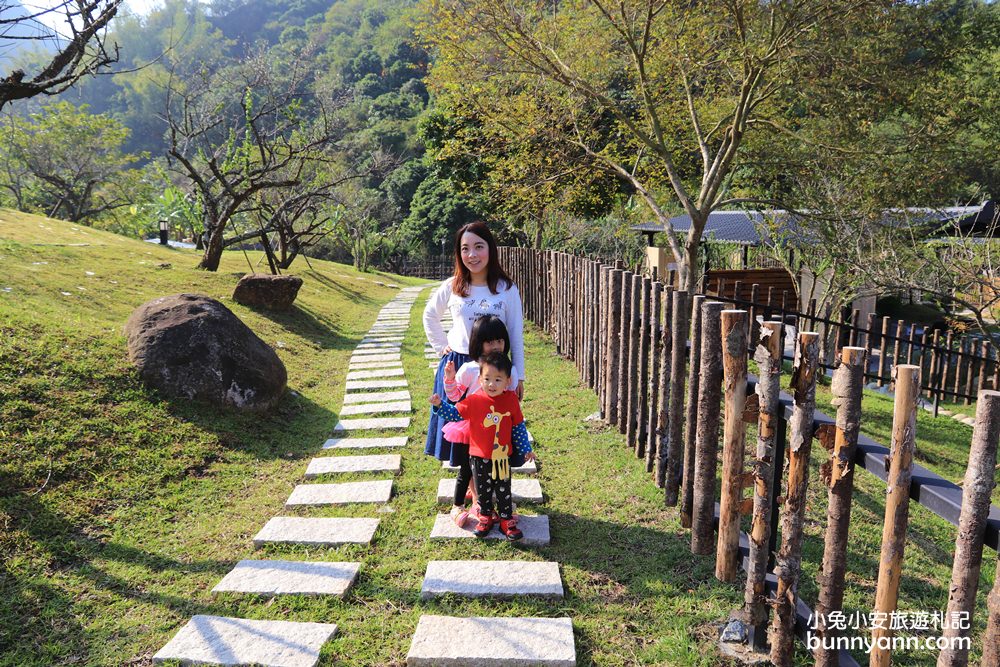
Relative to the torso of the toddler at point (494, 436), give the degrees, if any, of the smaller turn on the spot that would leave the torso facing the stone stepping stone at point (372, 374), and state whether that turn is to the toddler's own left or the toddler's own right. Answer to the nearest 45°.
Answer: approximately 180°

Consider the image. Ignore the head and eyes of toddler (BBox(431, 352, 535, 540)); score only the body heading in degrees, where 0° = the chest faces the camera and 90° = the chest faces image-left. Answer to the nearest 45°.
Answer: approximately 0°

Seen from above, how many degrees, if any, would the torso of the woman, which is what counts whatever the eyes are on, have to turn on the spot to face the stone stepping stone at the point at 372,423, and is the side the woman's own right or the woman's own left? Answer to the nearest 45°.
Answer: approximately 135° to the woman's own right

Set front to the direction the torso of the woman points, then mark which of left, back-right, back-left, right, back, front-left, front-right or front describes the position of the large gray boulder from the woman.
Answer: back-right

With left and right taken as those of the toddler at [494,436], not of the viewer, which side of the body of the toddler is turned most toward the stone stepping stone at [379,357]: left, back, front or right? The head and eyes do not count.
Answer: back

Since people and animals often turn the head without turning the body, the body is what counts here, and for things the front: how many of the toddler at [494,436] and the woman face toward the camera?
2

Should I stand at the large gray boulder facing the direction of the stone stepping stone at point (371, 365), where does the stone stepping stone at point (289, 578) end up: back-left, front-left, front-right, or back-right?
back-right

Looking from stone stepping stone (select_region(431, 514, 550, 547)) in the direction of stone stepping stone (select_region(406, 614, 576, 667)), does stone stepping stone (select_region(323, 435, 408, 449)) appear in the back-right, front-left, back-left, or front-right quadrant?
back-right

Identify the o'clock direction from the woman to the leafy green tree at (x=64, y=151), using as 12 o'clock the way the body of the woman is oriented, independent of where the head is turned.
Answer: The leafy green tree is roughly at 5 o'clock from the woman.

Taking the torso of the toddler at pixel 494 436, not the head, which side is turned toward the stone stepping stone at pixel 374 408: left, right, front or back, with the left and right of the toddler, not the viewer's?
back

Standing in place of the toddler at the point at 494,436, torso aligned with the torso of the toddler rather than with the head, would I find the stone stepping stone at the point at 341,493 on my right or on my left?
on my right

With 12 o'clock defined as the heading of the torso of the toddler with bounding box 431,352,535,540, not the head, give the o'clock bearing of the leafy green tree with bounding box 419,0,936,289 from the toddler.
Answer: The leafy green tree is roughly at 7 o'clock from the toddler.
